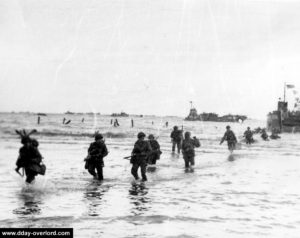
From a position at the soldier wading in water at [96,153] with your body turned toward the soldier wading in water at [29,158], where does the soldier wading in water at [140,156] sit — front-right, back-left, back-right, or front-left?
back-left

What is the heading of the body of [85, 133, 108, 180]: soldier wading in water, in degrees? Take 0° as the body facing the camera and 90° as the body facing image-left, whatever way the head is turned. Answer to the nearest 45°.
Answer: approximately 45°

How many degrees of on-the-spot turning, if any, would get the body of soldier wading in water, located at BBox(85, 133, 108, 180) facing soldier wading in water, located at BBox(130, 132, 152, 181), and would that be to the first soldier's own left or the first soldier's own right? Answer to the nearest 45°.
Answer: approximately 135° to the first soldier's own left
